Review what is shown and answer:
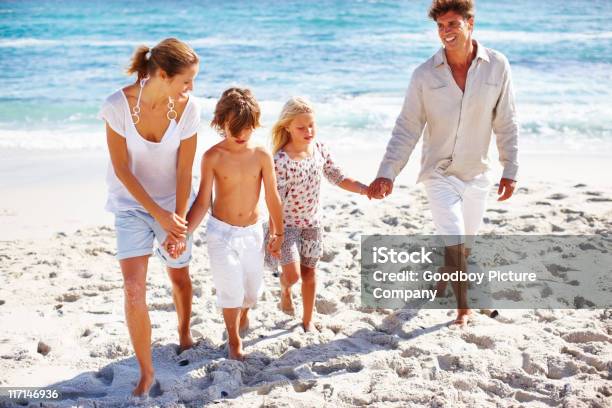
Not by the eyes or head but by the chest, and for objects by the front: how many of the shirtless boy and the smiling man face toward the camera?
2

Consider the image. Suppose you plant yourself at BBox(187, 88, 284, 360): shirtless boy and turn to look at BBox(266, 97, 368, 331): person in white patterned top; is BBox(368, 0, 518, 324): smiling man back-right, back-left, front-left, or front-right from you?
front-right

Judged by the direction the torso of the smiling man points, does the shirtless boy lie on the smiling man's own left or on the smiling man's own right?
on the smiling man's own right

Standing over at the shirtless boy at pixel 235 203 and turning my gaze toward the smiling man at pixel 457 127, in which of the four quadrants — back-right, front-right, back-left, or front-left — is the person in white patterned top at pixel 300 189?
front-left

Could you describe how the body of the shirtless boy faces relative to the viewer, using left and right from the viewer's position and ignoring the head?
facing the viewer

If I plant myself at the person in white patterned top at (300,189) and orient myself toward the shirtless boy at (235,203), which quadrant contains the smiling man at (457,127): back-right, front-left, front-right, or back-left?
back-left

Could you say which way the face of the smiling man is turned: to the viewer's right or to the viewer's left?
to the viewer's left

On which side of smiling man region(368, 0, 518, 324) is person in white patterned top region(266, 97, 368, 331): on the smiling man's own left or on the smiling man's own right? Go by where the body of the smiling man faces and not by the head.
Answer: on the smiling man's own right

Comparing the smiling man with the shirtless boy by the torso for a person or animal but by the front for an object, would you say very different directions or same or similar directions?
same or similar directions
